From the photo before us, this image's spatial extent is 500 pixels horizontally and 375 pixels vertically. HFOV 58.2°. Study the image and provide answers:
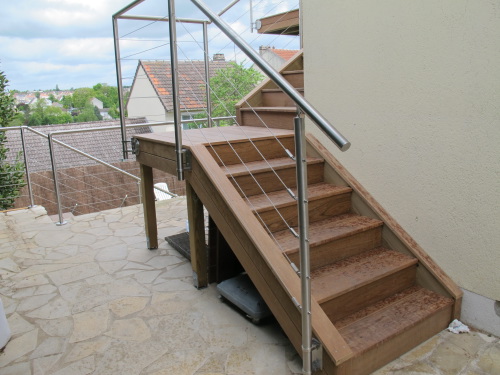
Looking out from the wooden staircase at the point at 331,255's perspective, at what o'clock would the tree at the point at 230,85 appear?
The tree is roughly at 7 o'clock from the wooden staircase.

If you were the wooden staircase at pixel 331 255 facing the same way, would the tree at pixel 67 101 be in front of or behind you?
behind

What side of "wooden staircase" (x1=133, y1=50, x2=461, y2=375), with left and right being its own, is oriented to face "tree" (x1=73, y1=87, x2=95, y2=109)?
back

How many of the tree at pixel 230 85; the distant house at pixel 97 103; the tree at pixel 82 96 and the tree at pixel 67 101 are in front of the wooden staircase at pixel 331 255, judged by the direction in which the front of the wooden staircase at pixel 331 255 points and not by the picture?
0

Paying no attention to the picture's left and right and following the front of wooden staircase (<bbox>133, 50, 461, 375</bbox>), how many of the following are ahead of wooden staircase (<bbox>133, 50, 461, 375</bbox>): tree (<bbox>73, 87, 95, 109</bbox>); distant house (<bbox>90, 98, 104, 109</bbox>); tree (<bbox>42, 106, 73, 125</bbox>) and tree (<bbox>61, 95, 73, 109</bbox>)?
0

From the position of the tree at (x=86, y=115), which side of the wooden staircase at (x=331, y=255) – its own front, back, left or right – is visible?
back

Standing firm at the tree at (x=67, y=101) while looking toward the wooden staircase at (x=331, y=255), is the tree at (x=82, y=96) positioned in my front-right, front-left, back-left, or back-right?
back-left

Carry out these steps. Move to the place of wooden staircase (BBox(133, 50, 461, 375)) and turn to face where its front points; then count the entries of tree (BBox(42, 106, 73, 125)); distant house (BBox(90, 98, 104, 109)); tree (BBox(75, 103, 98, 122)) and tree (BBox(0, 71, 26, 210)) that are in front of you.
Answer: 0

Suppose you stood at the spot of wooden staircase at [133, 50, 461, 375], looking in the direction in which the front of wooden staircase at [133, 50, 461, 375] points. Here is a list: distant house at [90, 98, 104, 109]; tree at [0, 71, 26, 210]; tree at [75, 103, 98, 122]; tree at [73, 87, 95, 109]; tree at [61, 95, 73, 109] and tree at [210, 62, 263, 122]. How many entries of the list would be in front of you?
0

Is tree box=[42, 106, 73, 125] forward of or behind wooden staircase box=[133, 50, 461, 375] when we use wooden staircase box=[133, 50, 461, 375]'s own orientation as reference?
behind

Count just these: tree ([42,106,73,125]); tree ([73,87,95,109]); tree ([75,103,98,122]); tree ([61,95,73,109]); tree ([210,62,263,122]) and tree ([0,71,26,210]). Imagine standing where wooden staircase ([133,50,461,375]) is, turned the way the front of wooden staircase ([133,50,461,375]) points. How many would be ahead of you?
0

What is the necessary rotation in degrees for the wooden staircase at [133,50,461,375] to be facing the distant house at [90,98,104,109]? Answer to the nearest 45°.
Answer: approximately 180°

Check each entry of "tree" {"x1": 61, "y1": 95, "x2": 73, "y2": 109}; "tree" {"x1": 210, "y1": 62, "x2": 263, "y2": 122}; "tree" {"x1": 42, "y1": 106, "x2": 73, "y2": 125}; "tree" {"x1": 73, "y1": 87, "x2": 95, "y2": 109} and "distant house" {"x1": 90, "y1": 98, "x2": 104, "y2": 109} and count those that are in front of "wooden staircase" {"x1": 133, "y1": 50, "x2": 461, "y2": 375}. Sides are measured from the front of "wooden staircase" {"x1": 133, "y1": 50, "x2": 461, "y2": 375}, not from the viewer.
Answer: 0

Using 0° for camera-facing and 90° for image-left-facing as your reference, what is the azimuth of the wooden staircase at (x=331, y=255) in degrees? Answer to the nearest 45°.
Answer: approximately 315°

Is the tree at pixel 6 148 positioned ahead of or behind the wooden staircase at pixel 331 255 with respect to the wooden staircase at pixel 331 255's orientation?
behind
